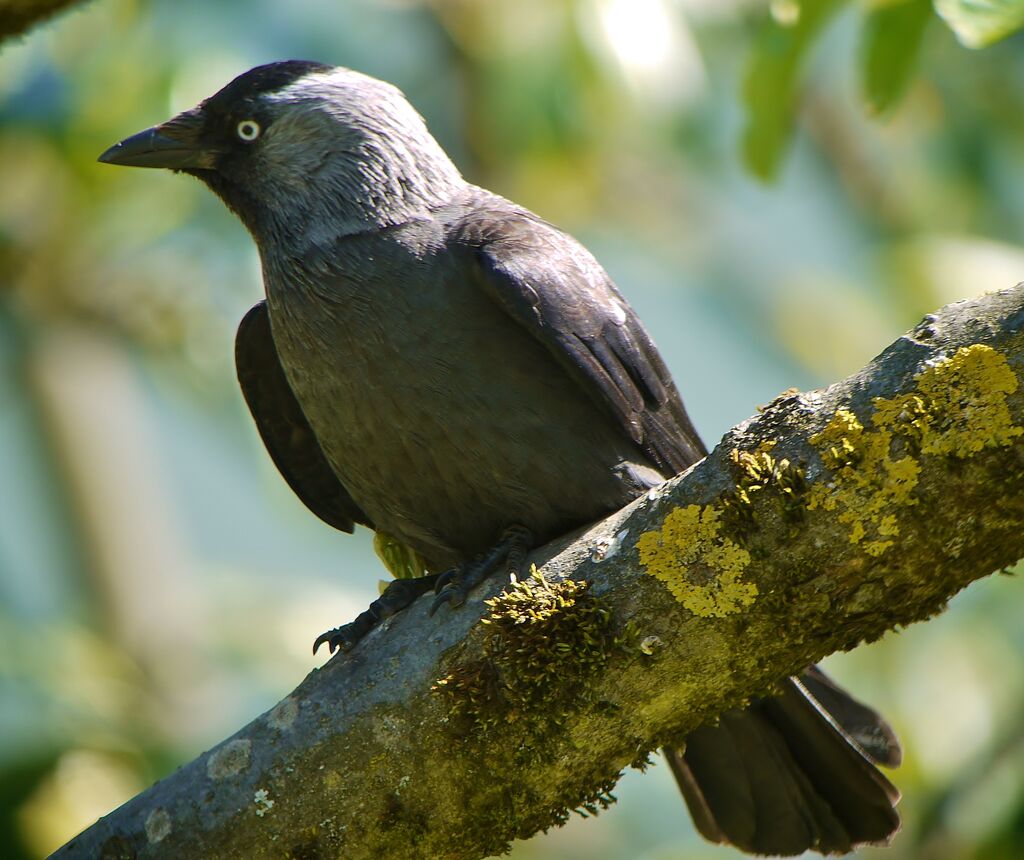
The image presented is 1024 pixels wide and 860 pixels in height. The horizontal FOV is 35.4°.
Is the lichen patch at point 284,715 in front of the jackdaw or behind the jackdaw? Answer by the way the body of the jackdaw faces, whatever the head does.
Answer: in front

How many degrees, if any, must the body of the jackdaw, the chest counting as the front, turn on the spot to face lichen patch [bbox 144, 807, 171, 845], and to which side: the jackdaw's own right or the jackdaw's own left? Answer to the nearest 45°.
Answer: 0° — it already faces it

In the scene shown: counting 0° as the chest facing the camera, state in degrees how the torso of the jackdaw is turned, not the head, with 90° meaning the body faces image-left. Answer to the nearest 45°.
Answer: approximately 45°
